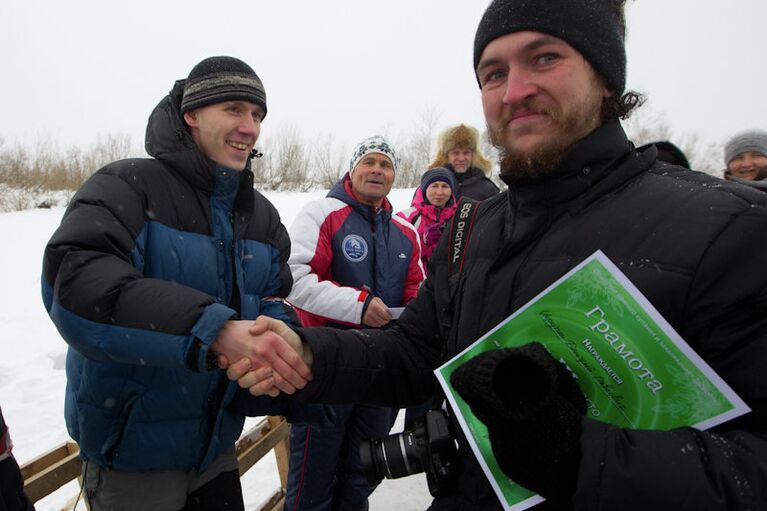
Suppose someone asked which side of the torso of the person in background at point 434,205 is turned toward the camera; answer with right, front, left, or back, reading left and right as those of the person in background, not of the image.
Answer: front

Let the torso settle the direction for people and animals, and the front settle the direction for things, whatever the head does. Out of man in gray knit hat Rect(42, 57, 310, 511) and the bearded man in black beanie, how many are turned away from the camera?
0

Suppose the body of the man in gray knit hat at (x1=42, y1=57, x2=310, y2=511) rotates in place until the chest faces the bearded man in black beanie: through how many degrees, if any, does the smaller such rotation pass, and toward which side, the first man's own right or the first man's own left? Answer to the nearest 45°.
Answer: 0° — they already face them

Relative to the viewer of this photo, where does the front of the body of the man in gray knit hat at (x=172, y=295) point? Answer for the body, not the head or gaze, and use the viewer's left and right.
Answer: facing the viewer and to the right of the viewer

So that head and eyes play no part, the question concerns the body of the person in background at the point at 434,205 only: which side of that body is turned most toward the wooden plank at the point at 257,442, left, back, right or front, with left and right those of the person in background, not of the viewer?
front

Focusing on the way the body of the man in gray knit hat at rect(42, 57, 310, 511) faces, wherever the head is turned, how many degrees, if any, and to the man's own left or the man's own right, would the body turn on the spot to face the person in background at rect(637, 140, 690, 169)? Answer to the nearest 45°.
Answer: approximately 45° to the man's own left

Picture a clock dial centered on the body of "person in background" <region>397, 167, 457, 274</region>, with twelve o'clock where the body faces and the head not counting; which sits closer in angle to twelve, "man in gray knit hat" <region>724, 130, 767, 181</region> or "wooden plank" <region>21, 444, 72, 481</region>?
the wooden plank

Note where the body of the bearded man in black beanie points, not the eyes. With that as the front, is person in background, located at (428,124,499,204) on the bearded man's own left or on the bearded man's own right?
on the bearded man's own right

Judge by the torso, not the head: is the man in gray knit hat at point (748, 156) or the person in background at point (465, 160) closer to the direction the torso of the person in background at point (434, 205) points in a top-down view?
the man in gray knit hat

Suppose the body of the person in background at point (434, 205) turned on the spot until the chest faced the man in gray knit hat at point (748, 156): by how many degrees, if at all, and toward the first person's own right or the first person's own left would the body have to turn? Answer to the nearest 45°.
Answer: approximately 90° to the first person's own left

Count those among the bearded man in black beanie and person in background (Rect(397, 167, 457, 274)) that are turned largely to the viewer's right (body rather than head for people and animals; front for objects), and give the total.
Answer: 0

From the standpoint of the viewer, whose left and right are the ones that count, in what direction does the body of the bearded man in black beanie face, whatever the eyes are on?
facing the viewer and to the left of the viewer

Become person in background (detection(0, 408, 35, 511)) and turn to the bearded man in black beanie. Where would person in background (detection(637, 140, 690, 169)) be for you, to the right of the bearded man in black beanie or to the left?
left

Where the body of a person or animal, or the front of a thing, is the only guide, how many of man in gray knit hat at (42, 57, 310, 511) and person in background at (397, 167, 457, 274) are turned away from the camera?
0

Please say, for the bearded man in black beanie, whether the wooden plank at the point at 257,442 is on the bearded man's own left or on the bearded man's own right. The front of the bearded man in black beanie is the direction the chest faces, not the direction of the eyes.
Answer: on the bearded man's own right
